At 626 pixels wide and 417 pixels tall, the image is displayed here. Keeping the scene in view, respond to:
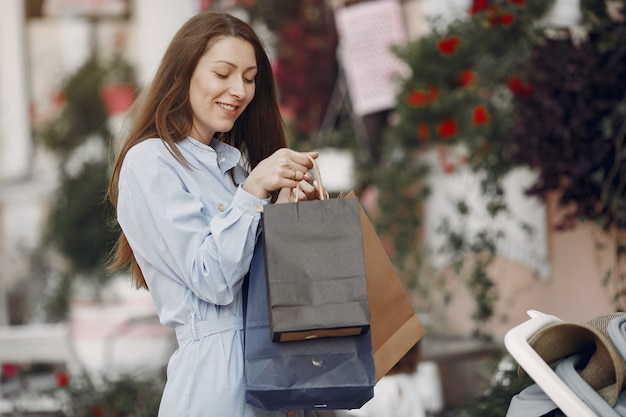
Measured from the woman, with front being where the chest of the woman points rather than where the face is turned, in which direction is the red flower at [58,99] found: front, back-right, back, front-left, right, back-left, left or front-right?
back-left

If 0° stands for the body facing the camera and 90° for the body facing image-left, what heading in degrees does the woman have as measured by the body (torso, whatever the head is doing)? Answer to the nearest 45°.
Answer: approximately 315°

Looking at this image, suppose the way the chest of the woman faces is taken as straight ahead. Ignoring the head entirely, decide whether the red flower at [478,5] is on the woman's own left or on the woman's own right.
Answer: on the woman's own left

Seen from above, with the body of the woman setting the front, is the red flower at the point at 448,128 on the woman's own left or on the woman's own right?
on the woman's own left

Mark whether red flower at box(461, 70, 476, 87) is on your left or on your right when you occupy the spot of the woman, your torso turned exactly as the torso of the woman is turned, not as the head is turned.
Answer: on your left

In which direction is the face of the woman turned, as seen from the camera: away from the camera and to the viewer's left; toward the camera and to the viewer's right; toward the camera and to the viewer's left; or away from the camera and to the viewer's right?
toward the camera and to the viewer's right

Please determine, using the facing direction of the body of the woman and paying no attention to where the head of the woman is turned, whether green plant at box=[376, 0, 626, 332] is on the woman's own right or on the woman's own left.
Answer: on the woman's own left
